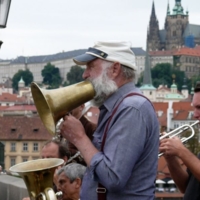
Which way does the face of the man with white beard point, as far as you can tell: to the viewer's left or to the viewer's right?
to the viewer's left

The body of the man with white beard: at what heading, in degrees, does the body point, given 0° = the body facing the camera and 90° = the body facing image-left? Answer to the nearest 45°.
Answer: approximately 90°
